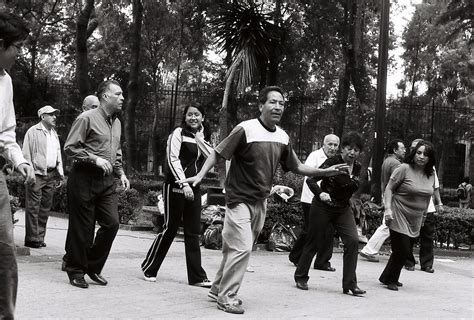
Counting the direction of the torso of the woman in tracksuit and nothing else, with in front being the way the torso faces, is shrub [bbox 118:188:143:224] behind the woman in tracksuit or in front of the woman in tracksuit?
behind

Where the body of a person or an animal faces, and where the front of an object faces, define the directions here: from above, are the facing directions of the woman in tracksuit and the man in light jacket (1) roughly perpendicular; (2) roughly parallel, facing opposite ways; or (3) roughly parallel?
roughly parallel

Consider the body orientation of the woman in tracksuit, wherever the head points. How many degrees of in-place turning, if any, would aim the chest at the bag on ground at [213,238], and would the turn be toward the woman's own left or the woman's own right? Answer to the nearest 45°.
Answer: approximately 135° to the woman's own left

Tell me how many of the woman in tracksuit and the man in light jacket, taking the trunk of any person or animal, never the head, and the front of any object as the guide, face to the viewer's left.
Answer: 0

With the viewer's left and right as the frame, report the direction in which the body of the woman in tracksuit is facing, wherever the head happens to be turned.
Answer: facing the viewer and to the right of the viewer

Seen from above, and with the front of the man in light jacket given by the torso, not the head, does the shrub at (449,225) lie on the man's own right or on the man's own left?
on the man's own left

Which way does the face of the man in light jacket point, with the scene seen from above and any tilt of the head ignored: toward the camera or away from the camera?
toward the camera

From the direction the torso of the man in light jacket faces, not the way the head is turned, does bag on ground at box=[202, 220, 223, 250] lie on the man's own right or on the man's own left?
on the man's own left

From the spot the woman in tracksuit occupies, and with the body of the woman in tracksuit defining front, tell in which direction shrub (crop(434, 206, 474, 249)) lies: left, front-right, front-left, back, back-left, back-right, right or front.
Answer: left
